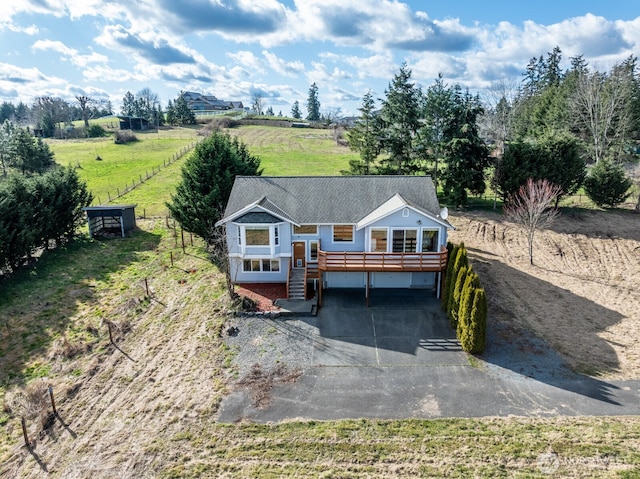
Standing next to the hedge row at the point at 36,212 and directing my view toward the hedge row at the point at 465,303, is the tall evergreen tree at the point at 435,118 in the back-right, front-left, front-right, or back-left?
front-left

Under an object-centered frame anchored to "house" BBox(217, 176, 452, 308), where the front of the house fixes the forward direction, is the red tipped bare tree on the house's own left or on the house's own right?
on the house's own left

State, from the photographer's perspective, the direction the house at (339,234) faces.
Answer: facing the viewer

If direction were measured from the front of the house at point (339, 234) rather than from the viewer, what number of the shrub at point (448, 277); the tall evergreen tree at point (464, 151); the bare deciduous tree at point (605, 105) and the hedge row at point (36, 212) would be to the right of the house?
1

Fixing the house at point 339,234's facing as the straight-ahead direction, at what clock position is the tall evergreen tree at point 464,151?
The tall evergreen tree is roughly at 7 o'clock from the house.

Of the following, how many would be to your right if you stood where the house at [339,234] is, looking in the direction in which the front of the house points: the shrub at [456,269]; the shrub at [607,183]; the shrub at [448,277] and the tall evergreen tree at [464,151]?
0

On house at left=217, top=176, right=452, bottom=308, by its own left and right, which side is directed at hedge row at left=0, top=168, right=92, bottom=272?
right

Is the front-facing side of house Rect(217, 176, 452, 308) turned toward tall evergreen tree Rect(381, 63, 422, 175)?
no

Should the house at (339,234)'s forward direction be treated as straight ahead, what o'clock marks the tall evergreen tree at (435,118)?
The tall evergreen tree is roughly at 7 o'clock from the house.

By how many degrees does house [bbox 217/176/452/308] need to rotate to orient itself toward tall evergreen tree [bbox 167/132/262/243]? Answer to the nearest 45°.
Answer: approximately 135° to its right

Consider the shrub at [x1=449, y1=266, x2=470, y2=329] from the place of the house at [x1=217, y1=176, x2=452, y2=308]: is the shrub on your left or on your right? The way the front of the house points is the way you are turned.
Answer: on your left

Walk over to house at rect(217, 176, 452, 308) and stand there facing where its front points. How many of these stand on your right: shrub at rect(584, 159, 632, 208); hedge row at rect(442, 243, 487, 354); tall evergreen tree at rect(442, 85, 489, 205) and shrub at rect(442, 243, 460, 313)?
0

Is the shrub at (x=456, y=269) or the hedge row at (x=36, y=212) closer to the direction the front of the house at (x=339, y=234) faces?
the shrub

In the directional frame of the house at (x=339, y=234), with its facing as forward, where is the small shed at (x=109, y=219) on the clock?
The small shed is roughly at 4 o'clock from the house.

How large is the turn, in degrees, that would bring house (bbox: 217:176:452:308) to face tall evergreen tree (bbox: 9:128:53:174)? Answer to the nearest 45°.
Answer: approximately 135° to its right

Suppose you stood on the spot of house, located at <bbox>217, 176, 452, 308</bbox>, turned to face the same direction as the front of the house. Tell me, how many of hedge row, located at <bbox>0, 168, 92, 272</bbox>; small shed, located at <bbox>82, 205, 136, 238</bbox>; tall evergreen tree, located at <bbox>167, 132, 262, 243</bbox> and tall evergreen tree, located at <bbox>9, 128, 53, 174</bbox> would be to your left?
0

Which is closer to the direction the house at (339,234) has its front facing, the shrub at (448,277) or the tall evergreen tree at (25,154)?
the shrub

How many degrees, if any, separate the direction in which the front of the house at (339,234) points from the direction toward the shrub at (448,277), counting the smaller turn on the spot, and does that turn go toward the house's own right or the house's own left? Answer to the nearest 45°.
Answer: approximately 45° to the house's own left
